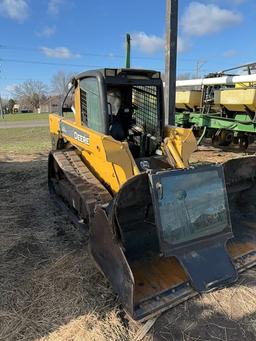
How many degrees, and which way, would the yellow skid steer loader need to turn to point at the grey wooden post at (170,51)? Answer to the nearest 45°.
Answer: approximately 135° to its left

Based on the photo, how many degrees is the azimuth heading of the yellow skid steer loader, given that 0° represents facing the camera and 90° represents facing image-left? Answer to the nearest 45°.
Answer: approximately 315°
